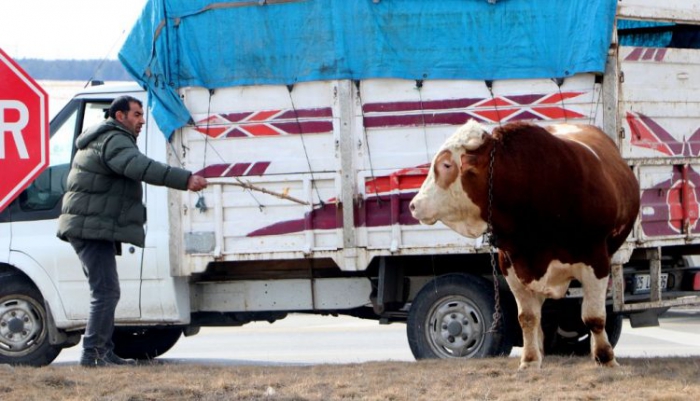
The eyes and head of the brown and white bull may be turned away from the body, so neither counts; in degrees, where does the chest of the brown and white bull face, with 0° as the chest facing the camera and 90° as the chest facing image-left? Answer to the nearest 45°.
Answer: approximately 45°

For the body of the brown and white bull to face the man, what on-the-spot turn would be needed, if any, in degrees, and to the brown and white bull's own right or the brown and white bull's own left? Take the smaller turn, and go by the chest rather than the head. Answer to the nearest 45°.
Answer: approximately 45° to the brown and white bull's own right

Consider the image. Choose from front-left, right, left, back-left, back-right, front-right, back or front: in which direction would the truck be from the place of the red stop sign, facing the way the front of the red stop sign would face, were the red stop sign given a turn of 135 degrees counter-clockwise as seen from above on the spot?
front

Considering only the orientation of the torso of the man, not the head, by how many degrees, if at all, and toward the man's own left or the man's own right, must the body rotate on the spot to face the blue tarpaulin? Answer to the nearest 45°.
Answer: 0° — they already face it

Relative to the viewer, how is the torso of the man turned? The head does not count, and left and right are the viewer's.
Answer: facing to the right of the viewer

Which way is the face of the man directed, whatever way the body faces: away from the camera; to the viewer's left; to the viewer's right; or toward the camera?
to the viewer's right

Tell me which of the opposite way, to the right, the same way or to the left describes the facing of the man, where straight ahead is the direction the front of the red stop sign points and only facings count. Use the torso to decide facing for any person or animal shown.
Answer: to the left

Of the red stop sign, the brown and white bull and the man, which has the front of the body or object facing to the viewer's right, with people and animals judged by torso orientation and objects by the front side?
the man

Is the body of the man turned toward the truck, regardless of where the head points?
yes

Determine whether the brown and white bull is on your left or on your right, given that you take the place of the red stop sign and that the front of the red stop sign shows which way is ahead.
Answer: on your left

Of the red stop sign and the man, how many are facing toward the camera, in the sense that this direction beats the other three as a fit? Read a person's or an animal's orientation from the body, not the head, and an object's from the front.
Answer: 1

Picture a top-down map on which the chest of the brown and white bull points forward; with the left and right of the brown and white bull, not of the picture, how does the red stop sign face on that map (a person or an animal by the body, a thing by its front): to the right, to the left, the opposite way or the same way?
to the left

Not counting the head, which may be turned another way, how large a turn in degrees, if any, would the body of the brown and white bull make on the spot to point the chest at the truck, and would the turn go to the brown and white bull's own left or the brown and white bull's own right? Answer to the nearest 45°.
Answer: approximately 90° to the brown and white bull's own right

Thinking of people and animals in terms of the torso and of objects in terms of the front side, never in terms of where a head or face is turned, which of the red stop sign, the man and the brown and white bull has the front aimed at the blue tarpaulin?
the man

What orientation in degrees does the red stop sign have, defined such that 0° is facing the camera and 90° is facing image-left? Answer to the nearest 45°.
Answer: approximately 0°

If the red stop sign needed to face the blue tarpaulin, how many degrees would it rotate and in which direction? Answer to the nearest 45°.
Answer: approximately 135° to its left
